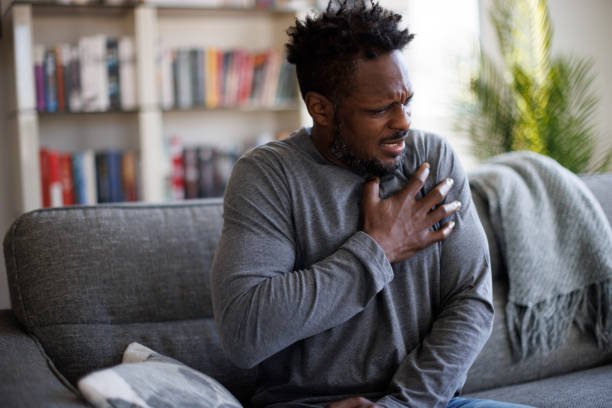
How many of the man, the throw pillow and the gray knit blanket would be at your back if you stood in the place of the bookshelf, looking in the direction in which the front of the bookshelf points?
0

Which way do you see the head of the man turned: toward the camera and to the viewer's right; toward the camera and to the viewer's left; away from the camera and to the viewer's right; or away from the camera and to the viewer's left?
toward the camera and to the viewer's right

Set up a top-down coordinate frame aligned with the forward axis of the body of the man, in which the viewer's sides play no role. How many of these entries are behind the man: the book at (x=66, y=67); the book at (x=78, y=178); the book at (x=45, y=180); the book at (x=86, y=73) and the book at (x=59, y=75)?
5

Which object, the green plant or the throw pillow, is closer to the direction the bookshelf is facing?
the throw pillow

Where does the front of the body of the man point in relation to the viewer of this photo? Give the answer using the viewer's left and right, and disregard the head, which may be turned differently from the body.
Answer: facing the viewer and to the right of the viewer

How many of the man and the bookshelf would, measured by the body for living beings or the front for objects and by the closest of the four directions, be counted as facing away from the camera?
0

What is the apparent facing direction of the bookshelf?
toward the camera

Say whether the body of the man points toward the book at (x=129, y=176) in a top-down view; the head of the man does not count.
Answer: no

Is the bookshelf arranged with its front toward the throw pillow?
yes

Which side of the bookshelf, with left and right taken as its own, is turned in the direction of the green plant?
left

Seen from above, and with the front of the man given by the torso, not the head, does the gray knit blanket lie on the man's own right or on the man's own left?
on the man's own left

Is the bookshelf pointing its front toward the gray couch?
yes
